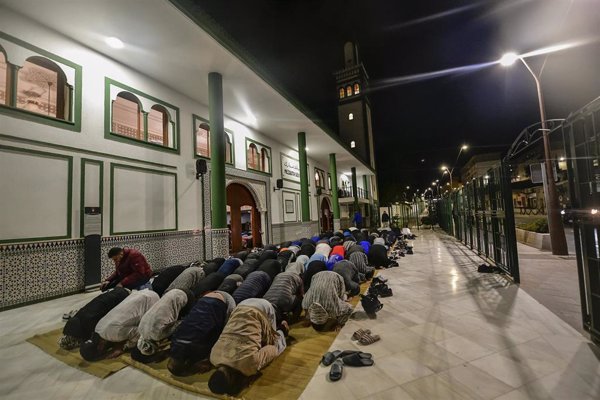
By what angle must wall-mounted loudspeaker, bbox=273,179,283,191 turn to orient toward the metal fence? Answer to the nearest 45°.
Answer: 0° — it already faces it

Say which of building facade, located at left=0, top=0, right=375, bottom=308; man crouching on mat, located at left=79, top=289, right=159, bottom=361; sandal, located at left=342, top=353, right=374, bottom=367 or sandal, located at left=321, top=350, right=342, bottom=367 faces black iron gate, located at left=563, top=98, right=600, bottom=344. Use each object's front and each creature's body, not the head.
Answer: the building facade

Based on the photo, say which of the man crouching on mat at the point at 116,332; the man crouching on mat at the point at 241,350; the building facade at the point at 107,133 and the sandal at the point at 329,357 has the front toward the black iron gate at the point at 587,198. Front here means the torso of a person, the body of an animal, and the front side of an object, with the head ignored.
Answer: the building facade

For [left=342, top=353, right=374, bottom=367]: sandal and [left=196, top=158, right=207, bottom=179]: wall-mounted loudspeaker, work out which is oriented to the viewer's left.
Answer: the sandal

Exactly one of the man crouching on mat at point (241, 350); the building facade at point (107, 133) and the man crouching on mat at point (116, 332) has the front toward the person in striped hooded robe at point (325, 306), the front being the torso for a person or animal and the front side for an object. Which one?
the building facade

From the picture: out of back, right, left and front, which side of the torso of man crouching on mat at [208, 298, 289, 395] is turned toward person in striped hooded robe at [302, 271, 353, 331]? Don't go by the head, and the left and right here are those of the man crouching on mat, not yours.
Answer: back

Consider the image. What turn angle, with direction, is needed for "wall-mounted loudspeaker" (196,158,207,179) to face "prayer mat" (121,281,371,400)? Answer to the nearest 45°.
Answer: approximately 45° to its right

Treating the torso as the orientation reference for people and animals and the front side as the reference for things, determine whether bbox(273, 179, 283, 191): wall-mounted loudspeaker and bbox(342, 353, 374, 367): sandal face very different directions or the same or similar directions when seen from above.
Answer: very different directions

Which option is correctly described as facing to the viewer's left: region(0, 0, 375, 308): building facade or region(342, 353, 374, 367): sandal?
the sandal

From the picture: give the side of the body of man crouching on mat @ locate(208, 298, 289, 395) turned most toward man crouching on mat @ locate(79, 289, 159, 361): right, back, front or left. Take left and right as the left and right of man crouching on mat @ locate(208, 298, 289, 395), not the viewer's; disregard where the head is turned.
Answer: right

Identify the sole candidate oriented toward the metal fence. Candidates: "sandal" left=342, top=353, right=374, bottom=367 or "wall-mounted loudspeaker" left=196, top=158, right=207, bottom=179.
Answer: the wall-mounted loudspeaker

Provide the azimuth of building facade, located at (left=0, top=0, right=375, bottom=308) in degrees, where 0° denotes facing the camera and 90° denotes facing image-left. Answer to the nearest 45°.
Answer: approximately 315°

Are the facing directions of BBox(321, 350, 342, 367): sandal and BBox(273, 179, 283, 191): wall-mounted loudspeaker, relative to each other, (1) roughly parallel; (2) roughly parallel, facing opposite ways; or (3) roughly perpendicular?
roughly perpendicular

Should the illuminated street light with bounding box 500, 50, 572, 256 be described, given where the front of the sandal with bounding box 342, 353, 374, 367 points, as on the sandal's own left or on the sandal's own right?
on the sandal's own right
